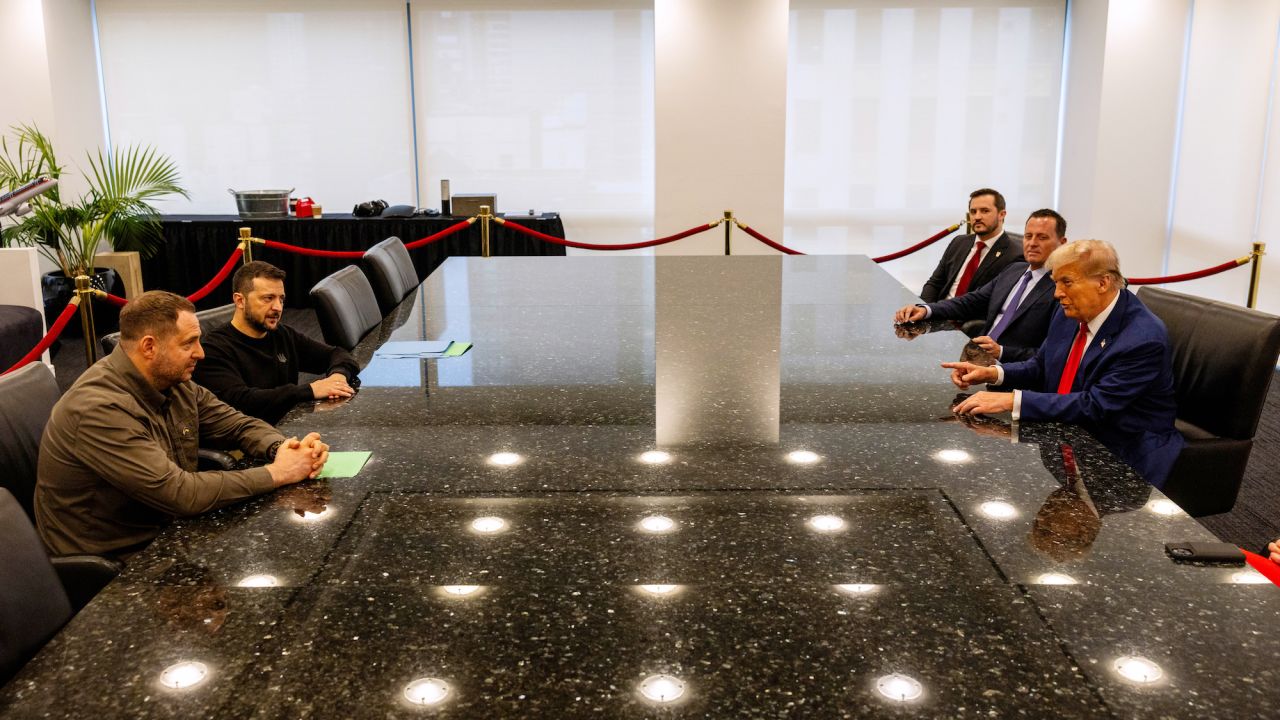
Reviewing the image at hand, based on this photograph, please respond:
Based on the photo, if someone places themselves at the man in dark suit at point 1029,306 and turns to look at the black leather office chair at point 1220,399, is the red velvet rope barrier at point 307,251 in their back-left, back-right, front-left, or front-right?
back-right

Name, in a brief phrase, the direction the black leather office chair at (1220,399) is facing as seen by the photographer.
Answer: facing the viewer and to the left of the viewer

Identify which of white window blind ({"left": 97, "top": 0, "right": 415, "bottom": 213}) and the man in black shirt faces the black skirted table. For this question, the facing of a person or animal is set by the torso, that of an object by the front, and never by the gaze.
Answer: the white window blind

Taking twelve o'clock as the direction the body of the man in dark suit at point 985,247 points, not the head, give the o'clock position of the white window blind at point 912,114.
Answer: The white window blind is roughly at 4 o'clock from the man in dark suit.

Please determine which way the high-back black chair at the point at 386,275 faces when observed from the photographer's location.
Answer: facing the viewer and to the right of the viewer

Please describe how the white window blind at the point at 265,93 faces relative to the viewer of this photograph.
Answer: facing the viewer

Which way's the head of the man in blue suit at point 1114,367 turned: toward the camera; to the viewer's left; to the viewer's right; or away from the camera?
to the viewer's left

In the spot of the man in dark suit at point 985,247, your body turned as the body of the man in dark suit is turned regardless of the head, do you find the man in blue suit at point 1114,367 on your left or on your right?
on your left

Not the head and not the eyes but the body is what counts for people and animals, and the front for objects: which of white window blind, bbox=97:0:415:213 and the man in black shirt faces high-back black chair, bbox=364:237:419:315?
the white window blind

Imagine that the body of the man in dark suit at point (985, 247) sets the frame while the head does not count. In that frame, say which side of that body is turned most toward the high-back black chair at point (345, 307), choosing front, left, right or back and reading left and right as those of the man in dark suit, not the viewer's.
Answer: front

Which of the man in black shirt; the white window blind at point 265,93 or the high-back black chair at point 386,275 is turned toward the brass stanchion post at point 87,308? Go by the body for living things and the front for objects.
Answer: the white window blind

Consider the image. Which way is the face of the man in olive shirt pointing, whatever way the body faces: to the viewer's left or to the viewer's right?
to the viewer's right

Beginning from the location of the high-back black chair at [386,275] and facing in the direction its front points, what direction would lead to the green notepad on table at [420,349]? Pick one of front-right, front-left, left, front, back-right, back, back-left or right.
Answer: front-right

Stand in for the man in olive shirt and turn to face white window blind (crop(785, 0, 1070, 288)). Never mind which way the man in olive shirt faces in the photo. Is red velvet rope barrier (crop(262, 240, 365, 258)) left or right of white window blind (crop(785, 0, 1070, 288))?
left

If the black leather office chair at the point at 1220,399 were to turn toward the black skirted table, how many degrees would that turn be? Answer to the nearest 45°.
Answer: approximately 45° to its right

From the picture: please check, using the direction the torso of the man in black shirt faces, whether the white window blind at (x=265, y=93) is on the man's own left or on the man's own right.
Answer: on the man's own left

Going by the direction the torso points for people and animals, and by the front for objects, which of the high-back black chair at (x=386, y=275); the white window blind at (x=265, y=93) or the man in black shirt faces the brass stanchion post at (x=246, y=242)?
the white window blind
